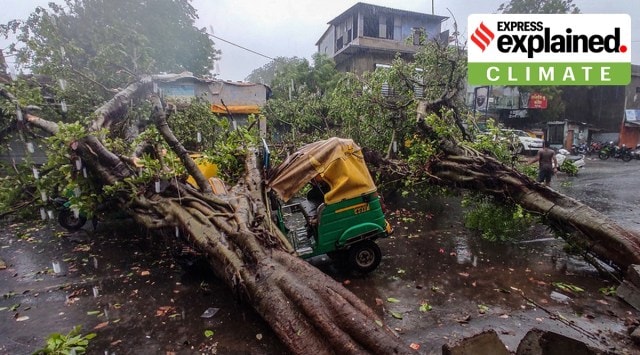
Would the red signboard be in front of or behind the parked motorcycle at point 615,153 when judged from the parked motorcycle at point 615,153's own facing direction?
in front

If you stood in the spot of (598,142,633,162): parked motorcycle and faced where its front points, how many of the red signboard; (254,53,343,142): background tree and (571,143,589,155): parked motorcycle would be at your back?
0

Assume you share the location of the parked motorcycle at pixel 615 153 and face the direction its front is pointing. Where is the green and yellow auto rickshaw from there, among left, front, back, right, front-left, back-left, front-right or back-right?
left

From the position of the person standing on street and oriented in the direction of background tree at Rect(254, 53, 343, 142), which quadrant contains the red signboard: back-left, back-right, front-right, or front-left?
front-right

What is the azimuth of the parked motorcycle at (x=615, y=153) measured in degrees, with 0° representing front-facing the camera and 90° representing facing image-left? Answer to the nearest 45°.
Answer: approximately 90°

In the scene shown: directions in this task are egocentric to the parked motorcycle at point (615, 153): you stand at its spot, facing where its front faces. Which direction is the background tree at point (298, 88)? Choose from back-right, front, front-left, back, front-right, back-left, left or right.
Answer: front-left

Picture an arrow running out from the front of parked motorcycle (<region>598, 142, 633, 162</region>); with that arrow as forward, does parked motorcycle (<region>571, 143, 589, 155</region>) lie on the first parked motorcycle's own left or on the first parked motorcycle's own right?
on the first parked motorcycle's own right
